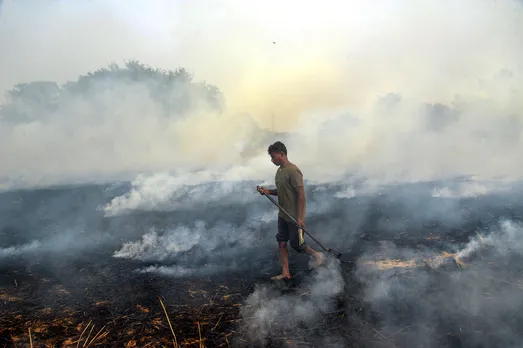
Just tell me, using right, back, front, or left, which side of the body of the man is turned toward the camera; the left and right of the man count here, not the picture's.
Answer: left
